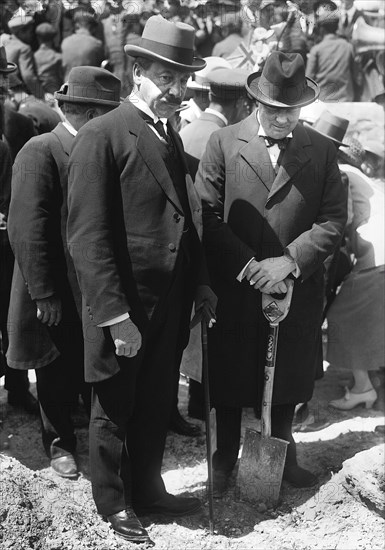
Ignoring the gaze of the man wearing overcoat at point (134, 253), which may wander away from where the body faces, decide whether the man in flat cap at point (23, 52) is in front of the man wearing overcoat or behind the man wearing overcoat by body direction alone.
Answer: behind

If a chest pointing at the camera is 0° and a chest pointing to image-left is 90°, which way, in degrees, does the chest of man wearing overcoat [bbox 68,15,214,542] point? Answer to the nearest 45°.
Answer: approximately 315°

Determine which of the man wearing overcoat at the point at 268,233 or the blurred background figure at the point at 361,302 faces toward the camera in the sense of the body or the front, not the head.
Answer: the man wearing overcoat

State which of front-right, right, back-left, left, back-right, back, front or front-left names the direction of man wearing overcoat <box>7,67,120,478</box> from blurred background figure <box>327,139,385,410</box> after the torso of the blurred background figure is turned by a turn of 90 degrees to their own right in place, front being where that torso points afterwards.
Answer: back-left

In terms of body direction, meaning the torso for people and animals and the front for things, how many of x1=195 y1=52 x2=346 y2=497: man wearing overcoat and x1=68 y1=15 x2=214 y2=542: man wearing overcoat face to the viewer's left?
0

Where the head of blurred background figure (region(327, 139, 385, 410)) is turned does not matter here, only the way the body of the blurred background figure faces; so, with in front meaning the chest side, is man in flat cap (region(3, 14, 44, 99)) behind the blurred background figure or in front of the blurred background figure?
in front

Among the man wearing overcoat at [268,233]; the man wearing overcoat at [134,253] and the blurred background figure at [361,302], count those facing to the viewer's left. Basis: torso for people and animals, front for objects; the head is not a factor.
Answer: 1

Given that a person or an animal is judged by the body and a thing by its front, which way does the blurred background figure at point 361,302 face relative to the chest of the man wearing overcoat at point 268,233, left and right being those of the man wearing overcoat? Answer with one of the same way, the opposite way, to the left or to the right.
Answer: to the right

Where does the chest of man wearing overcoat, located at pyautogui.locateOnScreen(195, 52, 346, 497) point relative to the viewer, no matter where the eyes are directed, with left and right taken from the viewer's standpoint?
facing the viewer

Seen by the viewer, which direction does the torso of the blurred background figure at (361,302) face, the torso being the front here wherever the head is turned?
to the viewer's left

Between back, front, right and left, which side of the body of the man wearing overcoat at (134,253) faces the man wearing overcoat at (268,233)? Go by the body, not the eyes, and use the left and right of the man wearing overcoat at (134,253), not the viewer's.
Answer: left

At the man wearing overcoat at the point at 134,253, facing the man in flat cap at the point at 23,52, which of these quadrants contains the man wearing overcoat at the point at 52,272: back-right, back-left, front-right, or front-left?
front-left

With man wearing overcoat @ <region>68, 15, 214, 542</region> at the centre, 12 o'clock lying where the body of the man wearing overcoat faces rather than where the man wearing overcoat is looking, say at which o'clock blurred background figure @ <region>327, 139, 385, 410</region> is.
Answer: The blurred background figure is roughly at 9 o'clock from the man wearing overcoat.

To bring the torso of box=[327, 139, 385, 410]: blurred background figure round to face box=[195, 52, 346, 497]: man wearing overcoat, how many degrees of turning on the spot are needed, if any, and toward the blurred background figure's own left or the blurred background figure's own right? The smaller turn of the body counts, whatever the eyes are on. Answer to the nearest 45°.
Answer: approximately 45° to the blurred background figure's own left

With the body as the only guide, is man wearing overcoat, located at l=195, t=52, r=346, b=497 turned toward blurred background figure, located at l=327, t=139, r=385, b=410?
no
